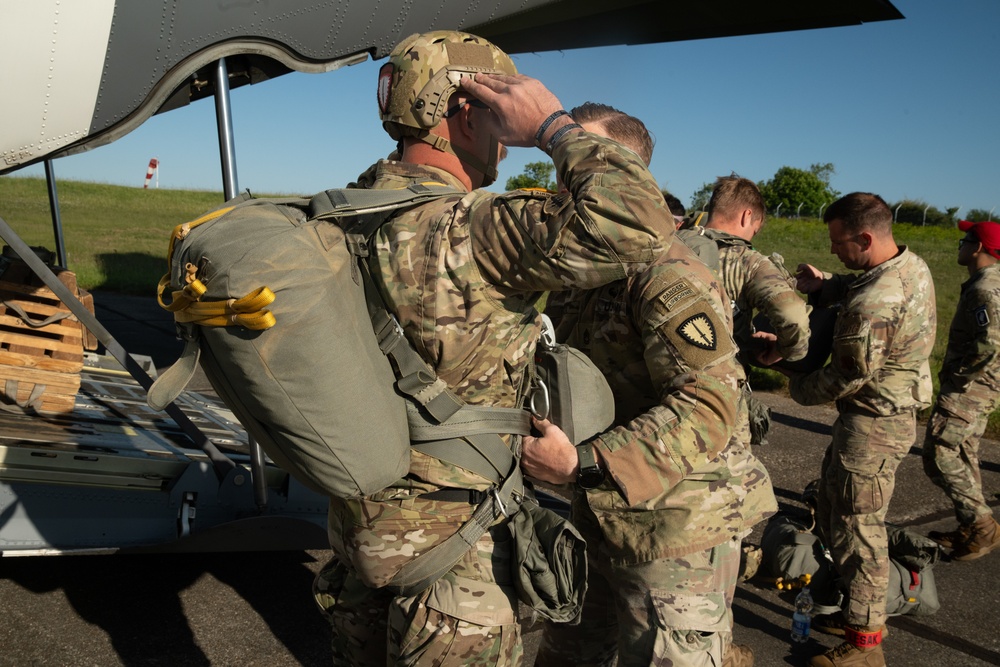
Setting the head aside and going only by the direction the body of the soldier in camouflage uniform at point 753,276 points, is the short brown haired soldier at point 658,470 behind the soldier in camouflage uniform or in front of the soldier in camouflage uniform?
behind

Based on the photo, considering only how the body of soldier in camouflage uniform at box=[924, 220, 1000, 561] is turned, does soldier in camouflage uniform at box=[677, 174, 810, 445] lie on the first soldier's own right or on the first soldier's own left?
on the first soldier's own left

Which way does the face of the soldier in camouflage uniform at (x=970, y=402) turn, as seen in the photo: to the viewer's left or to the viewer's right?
to the viewer's left

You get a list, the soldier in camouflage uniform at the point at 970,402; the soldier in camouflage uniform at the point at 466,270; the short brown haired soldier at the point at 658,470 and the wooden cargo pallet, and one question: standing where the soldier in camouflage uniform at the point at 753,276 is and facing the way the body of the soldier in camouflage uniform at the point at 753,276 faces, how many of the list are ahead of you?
1

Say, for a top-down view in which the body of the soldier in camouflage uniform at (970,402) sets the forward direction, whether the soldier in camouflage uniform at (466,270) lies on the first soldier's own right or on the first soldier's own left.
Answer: on the first soldier's own left

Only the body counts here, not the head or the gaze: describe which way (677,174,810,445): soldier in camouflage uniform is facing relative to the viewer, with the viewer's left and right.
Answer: facing away from the viewer and to the right of the viewer

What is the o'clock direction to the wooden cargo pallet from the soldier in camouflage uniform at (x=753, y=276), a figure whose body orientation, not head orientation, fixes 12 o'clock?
The wooden cargo pallet is roughly at 7 o'clock from the soldier in camouflage uniform.

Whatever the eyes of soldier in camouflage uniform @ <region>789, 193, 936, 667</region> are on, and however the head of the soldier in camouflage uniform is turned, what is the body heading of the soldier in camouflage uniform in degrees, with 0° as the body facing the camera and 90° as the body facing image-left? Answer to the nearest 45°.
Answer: approximately 90°

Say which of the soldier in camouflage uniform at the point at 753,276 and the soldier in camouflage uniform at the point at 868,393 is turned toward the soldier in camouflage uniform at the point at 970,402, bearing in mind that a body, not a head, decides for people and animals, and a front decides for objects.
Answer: the soldier in camouflage uniform at the point at 753,276

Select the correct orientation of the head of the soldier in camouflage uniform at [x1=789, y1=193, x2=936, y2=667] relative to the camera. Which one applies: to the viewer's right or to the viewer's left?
to the viewer's left

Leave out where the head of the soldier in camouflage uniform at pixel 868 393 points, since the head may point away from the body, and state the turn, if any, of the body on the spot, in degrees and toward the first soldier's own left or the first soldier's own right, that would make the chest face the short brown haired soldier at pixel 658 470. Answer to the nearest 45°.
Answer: approximately 90° to the first soldier's own left

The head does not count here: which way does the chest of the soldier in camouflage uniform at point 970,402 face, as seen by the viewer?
to the viewer's left
